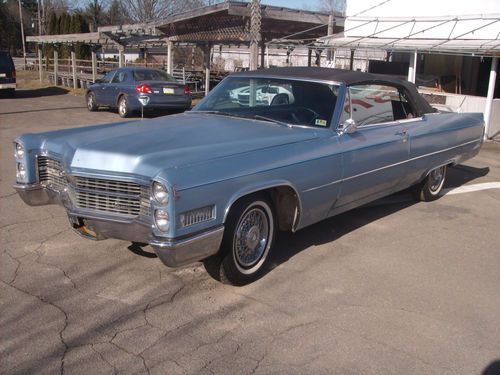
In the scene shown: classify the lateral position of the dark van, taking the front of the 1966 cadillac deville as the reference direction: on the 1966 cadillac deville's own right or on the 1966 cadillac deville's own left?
on the 1966 cadillac deville's own right

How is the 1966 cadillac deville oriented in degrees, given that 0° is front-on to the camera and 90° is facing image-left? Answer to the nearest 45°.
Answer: approximately 45°

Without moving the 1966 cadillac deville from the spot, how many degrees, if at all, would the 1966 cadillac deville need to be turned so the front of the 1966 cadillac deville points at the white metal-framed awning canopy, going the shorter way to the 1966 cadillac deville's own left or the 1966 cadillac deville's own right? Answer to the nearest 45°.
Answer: approximately 180°

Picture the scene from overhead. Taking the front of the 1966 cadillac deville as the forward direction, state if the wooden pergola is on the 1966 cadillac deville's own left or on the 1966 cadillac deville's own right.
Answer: on the 1966 cadillac deville's own right

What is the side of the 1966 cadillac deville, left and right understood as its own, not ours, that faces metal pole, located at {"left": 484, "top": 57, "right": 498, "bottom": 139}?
back

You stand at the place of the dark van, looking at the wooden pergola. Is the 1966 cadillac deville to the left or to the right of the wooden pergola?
right

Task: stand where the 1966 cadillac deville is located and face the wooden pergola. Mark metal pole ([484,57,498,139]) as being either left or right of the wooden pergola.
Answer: right
